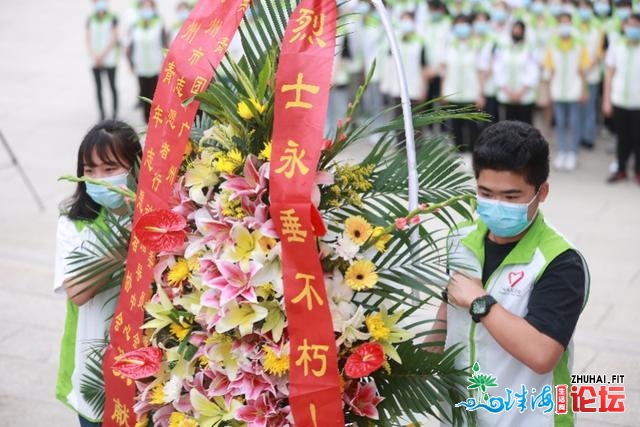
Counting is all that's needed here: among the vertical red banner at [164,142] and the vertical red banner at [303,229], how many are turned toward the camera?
2

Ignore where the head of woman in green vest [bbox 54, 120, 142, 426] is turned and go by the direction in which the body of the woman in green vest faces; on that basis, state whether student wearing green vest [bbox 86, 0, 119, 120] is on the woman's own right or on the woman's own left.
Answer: on the woman's own left

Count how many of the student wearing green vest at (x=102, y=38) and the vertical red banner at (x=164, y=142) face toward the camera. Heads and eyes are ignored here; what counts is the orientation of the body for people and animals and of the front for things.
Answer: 2

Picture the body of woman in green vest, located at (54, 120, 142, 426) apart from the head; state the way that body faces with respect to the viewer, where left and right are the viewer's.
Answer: facing the viewer and to the right of the viewer

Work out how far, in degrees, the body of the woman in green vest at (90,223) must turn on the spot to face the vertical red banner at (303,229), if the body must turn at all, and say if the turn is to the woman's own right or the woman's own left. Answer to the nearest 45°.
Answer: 0° — they already face it

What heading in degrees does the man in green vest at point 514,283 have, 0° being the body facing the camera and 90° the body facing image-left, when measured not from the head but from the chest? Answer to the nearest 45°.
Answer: approximately 45°

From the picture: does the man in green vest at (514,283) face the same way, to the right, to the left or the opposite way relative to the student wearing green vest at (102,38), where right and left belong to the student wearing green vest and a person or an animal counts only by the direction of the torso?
to the right

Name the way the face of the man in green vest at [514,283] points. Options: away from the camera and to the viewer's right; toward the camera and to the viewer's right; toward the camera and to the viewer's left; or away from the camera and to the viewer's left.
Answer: toward the camera and to the viewer's left

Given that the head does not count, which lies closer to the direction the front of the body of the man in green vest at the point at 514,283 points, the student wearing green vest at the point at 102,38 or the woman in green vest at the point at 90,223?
the woman in green vest

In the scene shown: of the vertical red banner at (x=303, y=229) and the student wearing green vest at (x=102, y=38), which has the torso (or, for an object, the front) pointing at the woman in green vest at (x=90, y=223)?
the student wearing green vest
